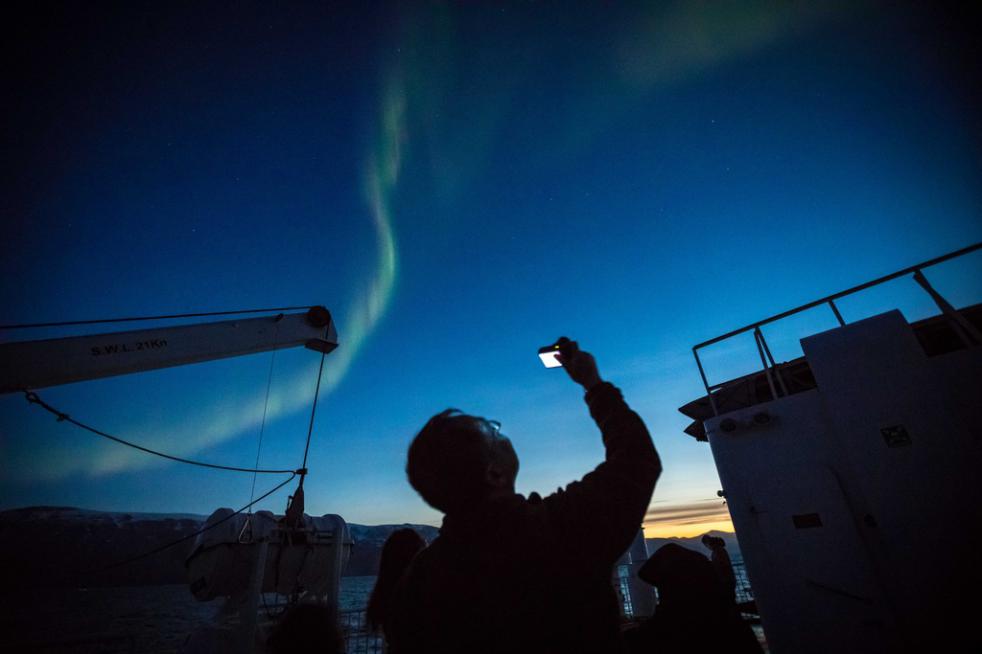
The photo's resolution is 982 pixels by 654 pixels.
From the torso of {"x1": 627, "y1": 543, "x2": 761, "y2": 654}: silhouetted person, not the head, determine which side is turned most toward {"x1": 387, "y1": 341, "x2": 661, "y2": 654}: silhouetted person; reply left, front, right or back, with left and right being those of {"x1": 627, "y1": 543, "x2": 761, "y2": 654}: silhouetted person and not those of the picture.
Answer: left

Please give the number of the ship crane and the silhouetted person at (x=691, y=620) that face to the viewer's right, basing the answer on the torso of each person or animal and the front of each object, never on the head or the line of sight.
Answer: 1

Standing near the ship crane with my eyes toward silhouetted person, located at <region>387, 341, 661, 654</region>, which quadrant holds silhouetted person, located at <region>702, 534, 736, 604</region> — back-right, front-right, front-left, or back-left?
front-left

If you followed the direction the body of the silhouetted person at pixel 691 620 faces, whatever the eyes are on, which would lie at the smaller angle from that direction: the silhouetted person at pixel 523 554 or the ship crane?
the ship crane

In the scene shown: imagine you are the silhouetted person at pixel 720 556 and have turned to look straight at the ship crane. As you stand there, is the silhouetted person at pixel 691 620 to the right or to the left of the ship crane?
left

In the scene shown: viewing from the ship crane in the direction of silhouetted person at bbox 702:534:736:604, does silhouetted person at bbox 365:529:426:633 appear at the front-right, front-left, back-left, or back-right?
front-right

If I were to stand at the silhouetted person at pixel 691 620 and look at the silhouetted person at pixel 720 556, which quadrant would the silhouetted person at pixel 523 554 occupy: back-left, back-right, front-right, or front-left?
back-left

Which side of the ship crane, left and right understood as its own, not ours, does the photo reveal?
right

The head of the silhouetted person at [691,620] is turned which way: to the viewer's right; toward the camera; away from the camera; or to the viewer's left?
away from the camera
